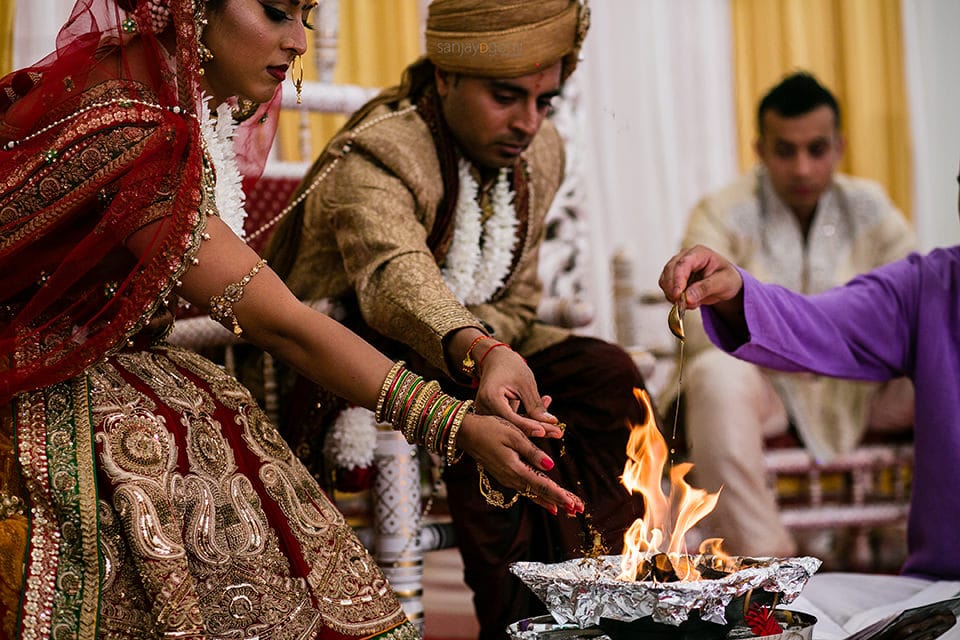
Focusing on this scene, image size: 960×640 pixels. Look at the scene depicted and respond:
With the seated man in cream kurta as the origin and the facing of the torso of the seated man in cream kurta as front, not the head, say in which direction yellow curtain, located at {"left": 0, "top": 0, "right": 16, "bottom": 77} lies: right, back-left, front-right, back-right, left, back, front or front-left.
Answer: front-right

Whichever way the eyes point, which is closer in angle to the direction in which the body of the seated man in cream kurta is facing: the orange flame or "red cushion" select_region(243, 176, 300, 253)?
the orange flame

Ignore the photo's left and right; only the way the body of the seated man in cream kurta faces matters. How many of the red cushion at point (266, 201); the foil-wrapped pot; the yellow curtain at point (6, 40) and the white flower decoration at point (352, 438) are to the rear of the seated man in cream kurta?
0

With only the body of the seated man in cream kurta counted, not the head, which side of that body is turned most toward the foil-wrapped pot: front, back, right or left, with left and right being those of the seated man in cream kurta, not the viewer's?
front

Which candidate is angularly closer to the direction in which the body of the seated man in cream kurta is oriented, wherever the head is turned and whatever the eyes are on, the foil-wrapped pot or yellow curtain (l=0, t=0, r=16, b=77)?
the foil-wrapped pot

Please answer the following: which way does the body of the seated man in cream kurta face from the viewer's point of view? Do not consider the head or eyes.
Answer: toward the camera

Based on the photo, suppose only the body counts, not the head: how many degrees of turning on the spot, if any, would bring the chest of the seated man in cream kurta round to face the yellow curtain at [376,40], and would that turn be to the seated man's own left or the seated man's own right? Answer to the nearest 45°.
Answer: approximately 90° to the seated man's own right

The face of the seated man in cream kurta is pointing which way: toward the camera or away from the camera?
toward the camera

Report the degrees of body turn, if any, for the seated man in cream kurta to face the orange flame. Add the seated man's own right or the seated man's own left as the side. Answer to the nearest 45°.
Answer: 0° — they already face it

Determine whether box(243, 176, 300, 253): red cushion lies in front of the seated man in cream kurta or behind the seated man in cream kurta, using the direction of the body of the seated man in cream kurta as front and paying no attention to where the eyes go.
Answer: in front

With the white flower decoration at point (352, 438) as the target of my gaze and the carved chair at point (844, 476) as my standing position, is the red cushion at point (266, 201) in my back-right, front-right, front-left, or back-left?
front-right
